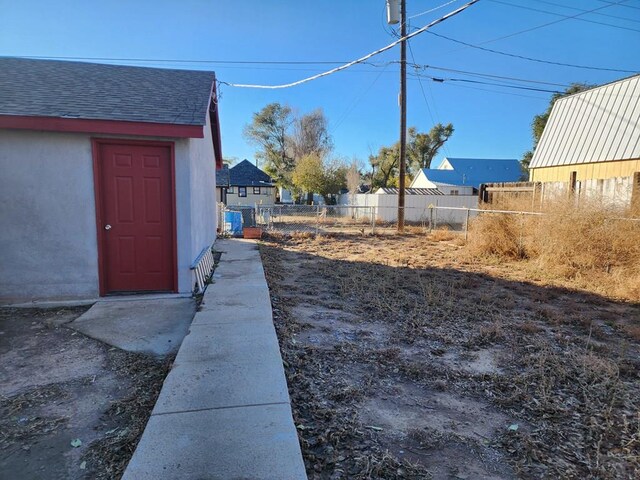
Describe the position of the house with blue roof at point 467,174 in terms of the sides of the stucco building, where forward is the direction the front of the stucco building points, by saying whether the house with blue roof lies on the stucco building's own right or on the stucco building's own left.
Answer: on the stucco building's own left

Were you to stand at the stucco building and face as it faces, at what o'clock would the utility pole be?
The utility pole is roughly at 8 o'clock from the stucco building.

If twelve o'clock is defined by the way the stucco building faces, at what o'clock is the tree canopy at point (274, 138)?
The tree canopy is roughly at 7 o'clock from the stucco building.

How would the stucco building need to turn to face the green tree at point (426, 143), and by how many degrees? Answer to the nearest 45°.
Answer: approximately 135° to its left

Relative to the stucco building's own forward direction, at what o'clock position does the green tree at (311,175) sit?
The green tree is roughly at 7 o'clock from the stucco building.

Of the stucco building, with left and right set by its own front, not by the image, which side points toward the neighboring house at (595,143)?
left

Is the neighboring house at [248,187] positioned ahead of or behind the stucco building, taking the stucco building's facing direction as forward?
behind

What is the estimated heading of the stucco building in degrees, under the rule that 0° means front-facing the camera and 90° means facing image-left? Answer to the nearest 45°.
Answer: approximately 0°

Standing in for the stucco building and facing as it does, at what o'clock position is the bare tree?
The bare tree is roughly at 7 o'clock from the stucco building.

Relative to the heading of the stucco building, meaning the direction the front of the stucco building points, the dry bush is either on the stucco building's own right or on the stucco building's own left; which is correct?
on the stucco building's own left
